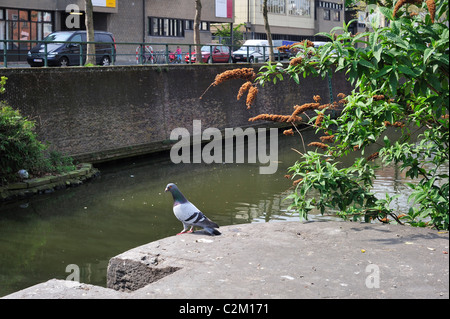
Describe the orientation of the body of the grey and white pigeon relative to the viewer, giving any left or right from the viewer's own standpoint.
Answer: facing to the left of the viewer

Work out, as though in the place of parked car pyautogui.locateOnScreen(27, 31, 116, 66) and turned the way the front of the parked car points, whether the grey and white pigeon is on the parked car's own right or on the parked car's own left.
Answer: on the parked car's own left

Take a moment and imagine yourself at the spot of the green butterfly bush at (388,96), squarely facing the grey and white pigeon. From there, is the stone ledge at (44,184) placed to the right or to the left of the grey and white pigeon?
right

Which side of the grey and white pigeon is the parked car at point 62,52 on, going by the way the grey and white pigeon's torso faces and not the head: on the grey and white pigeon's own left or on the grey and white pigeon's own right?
on the grey and white pigeon's own right

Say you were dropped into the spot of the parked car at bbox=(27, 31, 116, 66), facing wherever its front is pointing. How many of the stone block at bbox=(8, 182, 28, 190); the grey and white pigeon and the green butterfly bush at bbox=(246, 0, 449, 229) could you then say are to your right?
0

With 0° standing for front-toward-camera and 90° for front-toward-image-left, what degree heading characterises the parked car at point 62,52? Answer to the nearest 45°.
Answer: approximately 45°

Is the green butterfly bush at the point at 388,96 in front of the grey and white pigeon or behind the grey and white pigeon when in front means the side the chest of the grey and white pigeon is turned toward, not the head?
behind

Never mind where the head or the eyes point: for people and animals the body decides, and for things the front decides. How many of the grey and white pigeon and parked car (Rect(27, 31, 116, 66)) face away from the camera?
0

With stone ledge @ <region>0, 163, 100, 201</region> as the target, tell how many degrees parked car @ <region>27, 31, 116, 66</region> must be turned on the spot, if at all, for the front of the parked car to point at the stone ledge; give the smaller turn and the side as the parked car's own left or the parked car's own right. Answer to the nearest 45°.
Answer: approximately 45° to the parked car's own left

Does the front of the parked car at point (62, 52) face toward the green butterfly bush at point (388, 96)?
no

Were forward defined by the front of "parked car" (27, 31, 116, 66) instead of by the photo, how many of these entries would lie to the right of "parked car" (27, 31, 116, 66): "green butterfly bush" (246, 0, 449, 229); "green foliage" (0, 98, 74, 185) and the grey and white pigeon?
0
